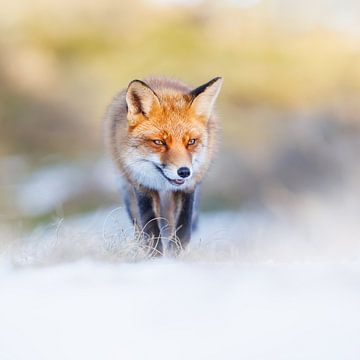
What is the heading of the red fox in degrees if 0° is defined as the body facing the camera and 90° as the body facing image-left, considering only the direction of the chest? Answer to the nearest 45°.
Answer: approximately 0°
